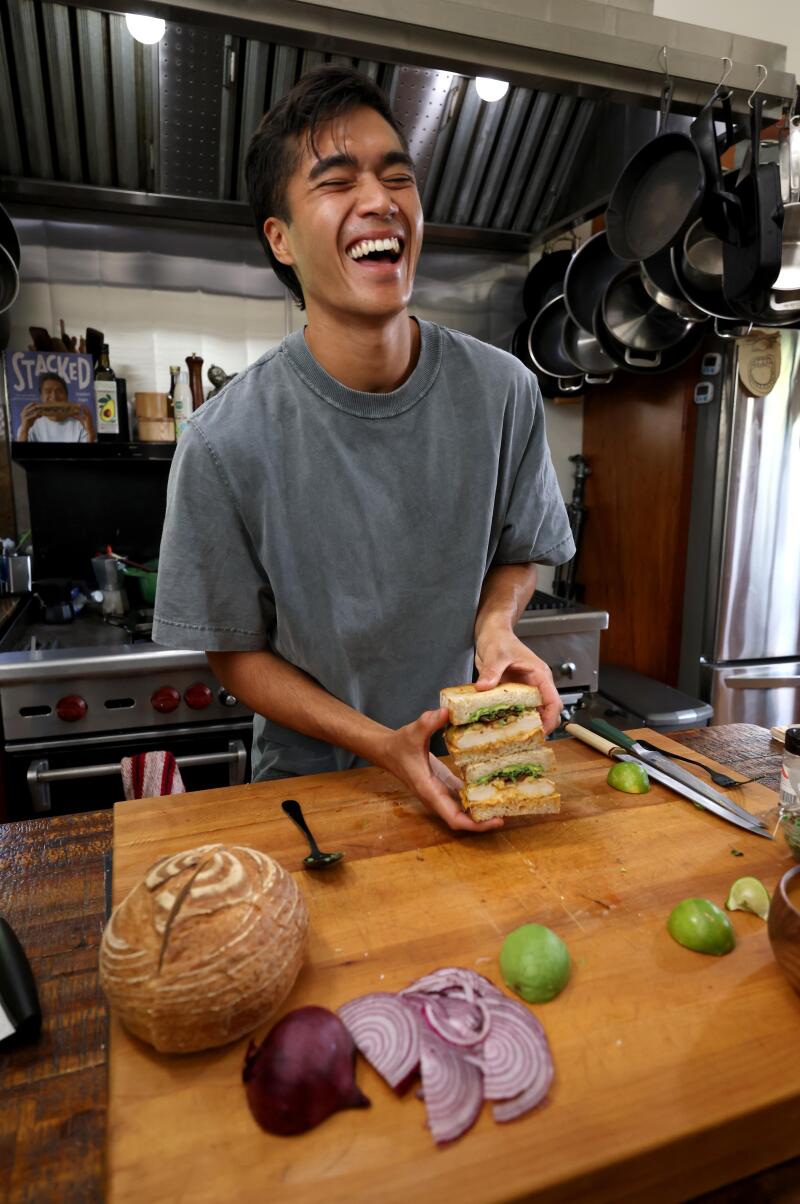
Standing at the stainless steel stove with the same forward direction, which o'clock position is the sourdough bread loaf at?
The sourdough bread loaf is roughly at 12 o'clock from the stainless steel stove.

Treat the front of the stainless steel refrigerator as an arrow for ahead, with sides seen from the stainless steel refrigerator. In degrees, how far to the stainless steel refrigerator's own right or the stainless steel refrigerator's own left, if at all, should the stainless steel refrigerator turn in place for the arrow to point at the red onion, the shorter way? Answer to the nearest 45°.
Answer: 0° — it already faces it

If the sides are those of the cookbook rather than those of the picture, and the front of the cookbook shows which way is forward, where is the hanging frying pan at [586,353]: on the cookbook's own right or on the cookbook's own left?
on the cookbook's own left

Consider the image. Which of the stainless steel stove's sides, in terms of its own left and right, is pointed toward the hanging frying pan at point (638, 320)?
left

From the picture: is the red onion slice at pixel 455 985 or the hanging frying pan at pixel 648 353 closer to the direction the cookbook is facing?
the red onion slice

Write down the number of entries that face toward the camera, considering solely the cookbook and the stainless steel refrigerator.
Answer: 2

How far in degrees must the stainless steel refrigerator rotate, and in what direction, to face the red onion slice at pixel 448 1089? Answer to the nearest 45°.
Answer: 0° — it already faces it

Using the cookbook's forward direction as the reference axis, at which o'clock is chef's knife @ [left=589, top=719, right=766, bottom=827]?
The chef's knife is roughly at 11 o'clock from the cookbook.

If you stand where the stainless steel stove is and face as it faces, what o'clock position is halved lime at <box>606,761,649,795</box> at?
The halved lime is roughly at 11 o'clock from the stainless steel stove.

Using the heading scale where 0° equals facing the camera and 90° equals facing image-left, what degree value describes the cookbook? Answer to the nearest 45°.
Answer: approximately 0°
